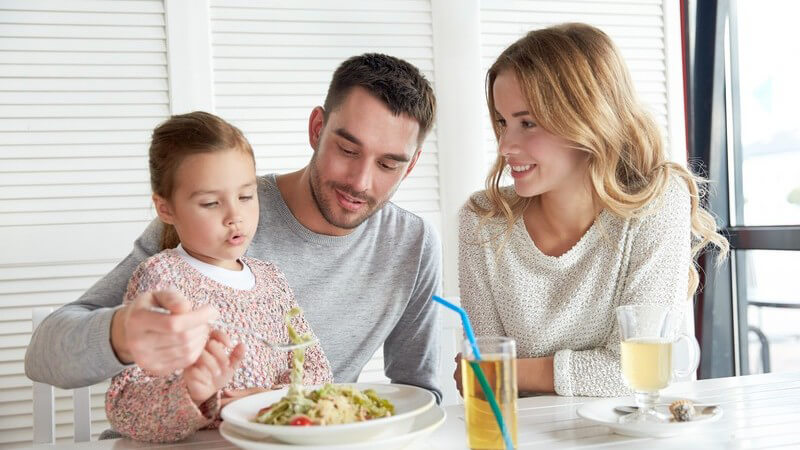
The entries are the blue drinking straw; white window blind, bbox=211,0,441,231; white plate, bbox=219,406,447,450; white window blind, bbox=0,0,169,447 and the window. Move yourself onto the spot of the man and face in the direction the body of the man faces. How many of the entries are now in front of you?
2

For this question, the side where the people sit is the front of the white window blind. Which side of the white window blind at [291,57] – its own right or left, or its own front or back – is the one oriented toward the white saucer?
front

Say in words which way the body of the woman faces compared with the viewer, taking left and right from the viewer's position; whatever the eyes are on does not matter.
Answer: facing the viewer and to the left of the viewer

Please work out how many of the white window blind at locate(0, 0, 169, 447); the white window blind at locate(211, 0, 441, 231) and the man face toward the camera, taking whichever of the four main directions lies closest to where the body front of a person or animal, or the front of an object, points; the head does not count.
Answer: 3

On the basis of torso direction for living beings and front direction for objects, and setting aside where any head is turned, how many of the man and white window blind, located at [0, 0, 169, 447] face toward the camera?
2

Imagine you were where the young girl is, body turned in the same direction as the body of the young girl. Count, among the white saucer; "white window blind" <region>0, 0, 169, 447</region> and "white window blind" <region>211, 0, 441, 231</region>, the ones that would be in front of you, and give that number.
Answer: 1

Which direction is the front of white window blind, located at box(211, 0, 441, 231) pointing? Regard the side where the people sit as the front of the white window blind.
toward the camera

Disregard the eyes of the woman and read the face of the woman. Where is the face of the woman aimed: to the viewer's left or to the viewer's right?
to the viewer's left

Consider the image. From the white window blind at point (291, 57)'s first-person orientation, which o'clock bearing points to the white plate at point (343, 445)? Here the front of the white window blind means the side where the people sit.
The white plate is roughly at 12 o'clock from the white window blind.

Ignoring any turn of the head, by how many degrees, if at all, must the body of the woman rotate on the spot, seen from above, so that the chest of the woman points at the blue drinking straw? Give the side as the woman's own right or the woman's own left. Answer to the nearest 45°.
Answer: approximately 45° to the woman's own left

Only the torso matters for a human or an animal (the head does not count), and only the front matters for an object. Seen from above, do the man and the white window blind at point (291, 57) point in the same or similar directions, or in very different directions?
same or similar directions

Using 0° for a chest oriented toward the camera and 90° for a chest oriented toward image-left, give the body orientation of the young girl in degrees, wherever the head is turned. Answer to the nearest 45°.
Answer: approximately 315°

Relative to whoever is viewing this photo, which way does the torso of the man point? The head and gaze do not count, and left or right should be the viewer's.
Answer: facing the viewer

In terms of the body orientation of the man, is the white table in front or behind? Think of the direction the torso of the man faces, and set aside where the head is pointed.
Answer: in front

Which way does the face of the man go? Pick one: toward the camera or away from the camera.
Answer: toward the camera
